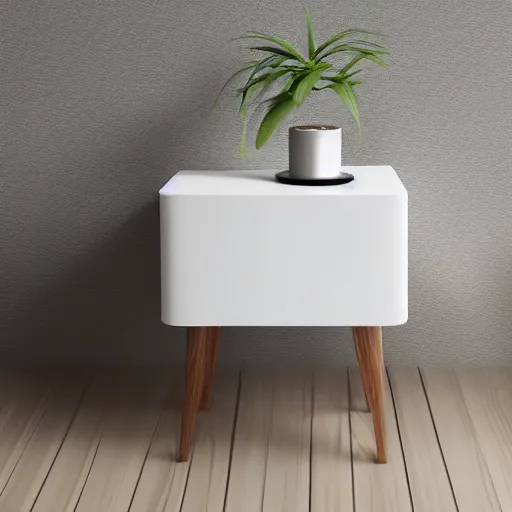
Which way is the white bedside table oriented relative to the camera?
toward the camera
